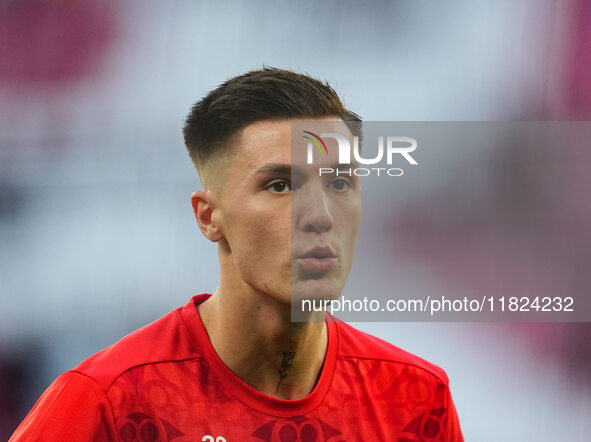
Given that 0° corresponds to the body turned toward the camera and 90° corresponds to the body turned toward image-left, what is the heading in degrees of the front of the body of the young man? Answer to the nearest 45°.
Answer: approximately 315°

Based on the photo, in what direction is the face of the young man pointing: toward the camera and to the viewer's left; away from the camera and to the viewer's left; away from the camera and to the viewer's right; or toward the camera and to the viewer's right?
toward the camera and to the viewer's right
